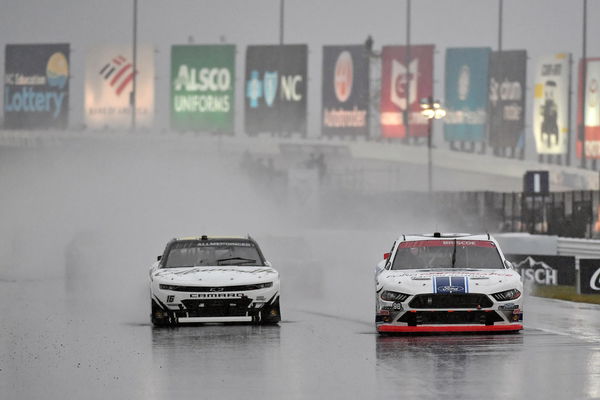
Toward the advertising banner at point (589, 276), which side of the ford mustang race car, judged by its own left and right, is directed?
back

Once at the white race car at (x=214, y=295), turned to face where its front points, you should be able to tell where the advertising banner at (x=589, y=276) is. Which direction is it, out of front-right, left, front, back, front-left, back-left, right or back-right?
back-left

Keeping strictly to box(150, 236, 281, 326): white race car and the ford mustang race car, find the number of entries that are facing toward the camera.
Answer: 2

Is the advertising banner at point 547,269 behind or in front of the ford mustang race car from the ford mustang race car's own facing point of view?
behind

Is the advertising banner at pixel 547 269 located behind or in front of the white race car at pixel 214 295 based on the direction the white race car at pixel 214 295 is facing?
behind

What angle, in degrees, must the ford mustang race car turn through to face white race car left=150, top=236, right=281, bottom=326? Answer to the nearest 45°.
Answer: approximately 90° to its right

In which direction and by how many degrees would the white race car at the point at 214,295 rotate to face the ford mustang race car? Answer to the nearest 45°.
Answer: approximately 45° to its left

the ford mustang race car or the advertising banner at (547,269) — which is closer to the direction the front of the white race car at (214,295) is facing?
the ford mustang race car

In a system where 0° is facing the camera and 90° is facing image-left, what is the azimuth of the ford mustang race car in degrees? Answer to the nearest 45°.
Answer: approximately 0°
